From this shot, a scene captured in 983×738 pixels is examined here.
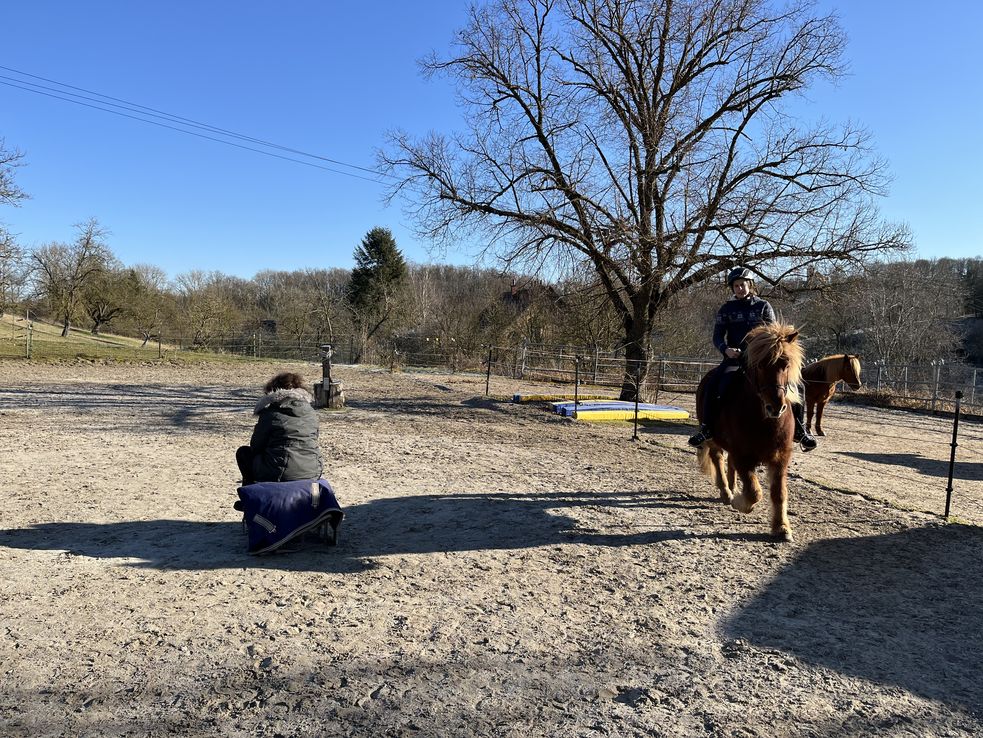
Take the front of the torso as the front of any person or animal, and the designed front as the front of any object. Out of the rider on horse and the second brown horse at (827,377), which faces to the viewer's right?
the second brown horse

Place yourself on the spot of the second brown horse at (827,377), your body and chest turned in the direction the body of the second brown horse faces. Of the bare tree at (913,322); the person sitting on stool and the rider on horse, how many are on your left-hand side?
1

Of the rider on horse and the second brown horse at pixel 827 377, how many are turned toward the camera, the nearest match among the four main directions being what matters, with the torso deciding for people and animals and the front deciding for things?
1

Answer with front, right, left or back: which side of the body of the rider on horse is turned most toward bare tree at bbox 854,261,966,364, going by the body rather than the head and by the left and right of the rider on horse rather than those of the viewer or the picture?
back

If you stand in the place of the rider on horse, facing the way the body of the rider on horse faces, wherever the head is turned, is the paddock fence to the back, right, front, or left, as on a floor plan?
back

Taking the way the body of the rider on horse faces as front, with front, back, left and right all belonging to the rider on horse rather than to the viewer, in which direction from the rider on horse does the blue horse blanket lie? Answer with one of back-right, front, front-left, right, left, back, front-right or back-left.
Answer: front-right

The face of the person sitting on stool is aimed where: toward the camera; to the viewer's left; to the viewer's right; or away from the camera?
away from the camera

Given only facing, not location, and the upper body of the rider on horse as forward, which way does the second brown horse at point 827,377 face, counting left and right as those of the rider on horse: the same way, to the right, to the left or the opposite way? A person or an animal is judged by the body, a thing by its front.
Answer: to the left

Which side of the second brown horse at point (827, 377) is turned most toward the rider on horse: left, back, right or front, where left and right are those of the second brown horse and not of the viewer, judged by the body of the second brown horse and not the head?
right

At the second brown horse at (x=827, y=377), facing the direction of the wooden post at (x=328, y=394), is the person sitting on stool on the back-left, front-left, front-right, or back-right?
front-left

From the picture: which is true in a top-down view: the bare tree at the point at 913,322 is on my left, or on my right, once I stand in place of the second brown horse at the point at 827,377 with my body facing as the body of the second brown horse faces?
on my left

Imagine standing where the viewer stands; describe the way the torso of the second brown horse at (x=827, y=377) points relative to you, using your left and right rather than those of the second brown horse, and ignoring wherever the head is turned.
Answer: facing to the right of the viewer

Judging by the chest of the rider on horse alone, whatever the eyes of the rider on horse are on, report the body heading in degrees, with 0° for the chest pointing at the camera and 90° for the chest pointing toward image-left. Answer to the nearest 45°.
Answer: approximately 0°

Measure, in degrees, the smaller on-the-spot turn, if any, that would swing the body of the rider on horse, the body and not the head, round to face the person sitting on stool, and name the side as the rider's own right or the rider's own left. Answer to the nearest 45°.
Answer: approximately 45° to the rider's own right

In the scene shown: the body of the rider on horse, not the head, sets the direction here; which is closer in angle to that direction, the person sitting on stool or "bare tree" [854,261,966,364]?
the person sitting on stool
